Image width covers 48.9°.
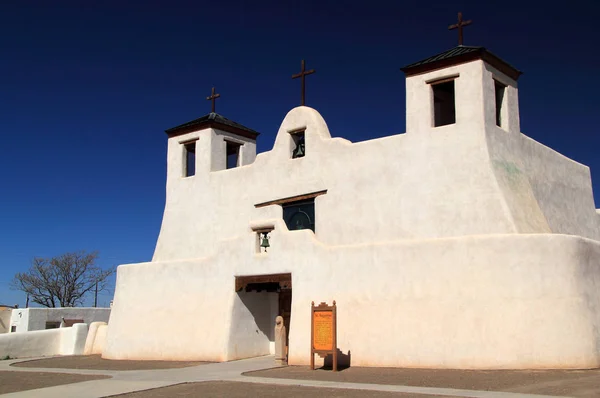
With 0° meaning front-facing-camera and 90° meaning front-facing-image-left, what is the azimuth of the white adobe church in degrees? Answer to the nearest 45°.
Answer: approximately 45°

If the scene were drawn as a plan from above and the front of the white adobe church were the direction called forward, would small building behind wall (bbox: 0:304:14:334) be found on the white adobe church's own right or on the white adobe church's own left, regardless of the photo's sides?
on the white adobe church's own right

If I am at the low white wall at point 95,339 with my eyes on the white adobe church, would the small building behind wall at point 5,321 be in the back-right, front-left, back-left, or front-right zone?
back-left

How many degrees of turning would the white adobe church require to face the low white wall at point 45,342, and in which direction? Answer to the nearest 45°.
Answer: approximately 90° to its right

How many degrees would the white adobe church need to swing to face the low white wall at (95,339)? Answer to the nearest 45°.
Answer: approximately 90° to its right

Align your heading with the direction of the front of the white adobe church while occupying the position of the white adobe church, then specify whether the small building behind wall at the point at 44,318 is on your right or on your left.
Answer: on your right

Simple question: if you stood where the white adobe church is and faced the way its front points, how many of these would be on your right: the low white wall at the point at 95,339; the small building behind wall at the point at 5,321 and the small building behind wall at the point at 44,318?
3
